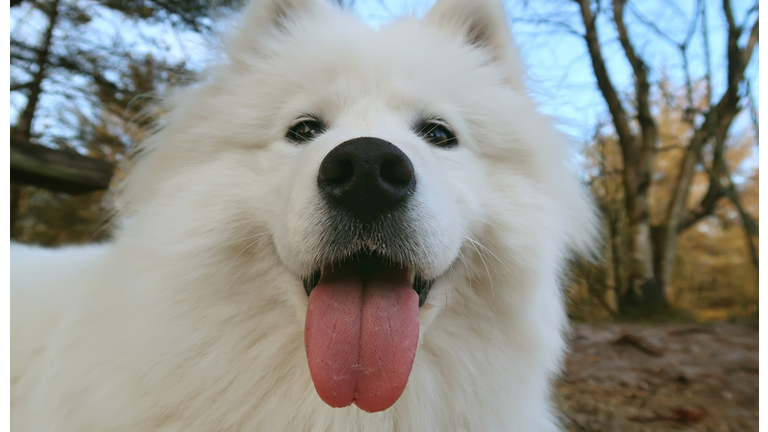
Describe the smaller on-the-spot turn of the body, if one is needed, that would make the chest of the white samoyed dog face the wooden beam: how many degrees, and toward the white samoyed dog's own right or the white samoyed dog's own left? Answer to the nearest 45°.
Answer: approximately 180°

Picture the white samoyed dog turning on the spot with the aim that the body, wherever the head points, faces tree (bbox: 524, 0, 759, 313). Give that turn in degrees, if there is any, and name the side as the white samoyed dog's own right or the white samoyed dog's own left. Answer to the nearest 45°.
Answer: approximately 90° to the white samoyed dog's own left

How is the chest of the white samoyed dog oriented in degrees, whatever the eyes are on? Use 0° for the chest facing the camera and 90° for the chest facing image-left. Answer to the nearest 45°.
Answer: approximately 315°
